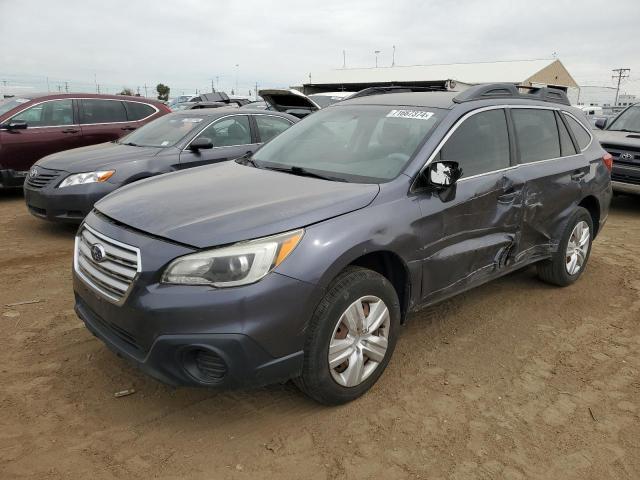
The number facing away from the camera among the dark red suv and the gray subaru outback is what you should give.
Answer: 0

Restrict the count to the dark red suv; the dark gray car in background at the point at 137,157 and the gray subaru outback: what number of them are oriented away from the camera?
0

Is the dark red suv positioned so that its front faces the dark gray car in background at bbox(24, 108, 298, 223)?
no

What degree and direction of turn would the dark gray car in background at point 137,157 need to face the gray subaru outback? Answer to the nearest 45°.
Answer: approximately 45° to its left

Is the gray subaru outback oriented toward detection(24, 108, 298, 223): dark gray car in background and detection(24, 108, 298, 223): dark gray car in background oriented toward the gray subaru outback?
no

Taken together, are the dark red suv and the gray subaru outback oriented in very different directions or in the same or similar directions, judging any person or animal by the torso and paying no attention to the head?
same or similar directions

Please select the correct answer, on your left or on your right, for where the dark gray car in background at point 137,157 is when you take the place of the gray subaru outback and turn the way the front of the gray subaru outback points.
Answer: on your right

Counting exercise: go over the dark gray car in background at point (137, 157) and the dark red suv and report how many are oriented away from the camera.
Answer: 0

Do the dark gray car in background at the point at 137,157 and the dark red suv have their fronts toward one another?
no

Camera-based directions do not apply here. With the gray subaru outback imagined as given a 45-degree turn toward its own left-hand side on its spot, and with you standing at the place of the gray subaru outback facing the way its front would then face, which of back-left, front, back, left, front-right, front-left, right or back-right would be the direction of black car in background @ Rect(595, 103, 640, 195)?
back-left

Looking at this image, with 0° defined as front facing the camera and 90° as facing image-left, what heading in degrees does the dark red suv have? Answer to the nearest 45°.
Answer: approximately 90°

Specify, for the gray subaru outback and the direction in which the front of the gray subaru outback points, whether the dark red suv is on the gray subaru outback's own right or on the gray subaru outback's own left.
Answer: on the gray subaru outback's own right

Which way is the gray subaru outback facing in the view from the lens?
facing the viewer and to the left of the viewer

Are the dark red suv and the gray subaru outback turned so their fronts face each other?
no

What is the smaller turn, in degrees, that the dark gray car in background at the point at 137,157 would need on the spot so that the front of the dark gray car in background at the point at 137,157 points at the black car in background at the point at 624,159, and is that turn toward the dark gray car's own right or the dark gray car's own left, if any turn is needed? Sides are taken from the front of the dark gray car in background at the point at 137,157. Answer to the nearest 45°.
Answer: approximately 135° to the dark gray car's own left

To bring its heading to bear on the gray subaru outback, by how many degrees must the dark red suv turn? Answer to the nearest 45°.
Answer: approximately 90° to its left
